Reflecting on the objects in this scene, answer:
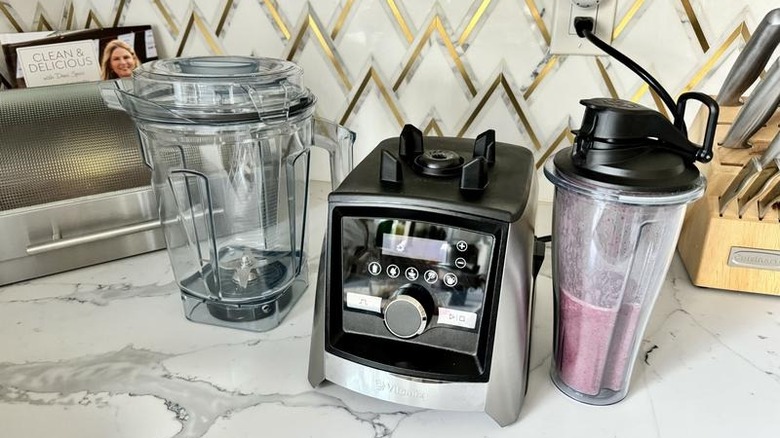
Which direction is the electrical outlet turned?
toward the camera

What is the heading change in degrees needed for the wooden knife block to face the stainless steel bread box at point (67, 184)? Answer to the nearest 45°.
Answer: approximately 45° to its right

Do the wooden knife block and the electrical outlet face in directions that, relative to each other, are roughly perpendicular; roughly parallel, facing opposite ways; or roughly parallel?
roughly parallel

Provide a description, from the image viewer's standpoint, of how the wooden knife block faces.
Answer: facing the viewer

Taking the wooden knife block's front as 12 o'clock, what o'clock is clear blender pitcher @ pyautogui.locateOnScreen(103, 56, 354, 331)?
The clear blender pitcher is roughly at 2 o'clock from the wooden knife block.

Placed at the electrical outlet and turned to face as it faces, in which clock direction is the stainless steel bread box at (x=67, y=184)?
The stainless steel bread box is roughly at 2 o'clock from the electrical outlet.

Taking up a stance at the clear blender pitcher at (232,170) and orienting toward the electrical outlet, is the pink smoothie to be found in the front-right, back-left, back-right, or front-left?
front-right
